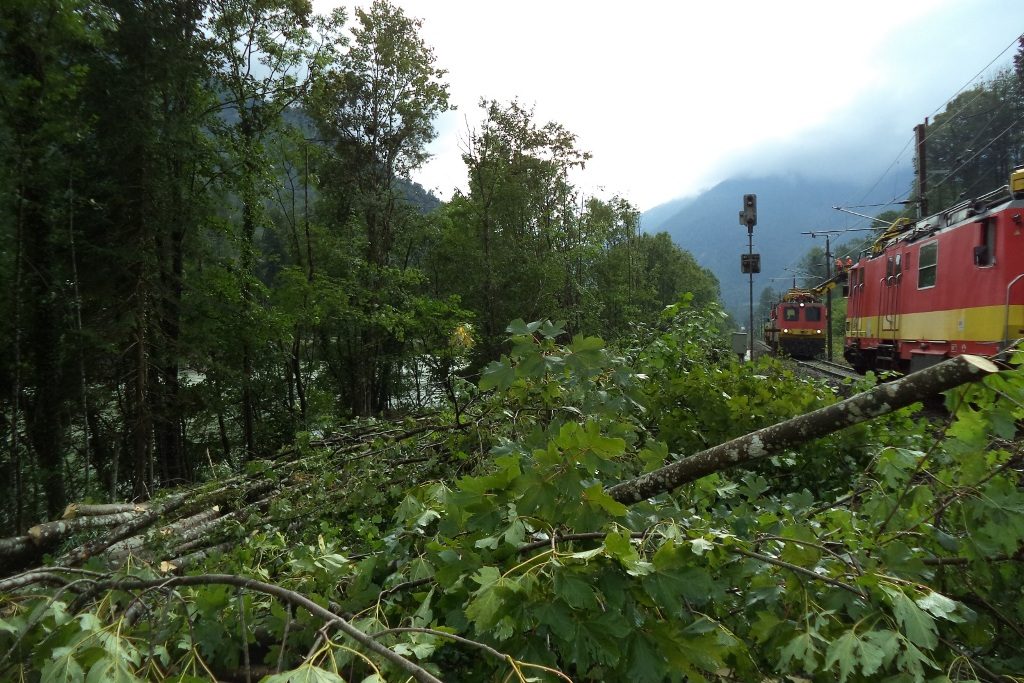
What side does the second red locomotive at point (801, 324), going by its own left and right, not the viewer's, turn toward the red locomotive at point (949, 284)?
front

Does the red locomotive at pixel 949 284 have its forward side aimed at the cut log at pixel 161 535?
no

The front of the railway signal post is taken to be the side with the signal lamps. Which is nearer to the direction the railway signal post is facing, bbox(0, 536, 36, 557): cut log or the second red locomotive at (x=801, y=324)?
the cut log

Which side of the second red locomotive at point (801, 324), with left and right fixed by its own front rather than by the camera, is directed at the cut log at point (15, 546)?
front

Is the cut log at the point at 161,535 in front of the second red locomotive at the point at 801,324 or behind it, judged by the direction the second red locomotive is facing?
in front

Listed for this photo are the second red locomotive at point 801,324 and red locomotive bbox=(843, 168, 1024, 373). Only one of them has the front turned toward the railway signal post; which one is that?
the second red locomotive

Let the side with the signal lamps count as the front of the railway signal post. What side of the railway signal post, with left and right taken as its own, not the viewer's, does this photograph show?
front

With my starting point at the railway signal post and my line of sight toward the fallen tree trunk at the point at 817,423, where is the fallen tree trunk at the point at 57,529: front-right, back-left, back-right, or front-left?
front-right

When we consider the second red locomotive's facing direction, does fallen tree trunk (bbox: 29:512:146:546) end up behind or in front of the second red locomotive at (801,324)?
in front

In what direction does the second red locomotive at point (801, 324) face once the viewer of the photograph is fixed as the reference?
facing the viewer

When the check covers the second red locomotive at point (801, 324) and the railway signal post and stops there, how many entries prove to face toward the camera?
2
